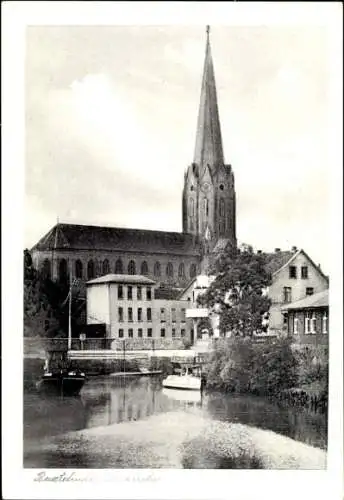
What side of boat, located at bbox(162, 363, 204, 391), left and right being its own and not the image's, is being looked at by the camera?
left
